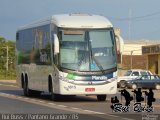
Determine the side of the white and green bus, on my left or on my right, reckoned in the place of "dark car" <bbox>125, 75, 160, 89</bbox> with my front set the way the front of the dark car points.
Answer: on my left

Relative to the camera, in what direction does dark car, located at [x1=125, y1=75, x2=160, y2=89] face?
facing to the left of the viewer
